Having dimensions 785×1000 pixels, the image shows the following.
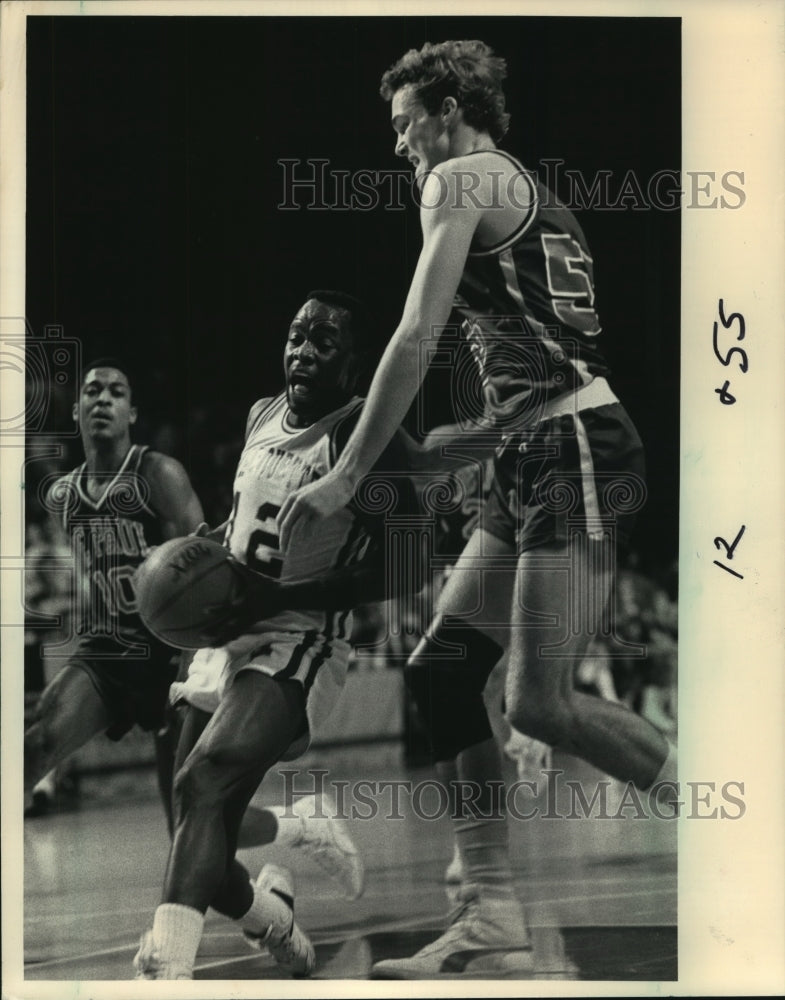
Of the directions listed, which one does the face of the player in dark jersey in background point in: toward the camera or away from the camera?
toward the camera

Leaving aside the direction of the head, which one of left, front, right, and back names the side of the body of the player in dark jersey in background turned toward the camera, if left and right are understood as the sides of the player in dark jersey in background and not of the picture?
front
